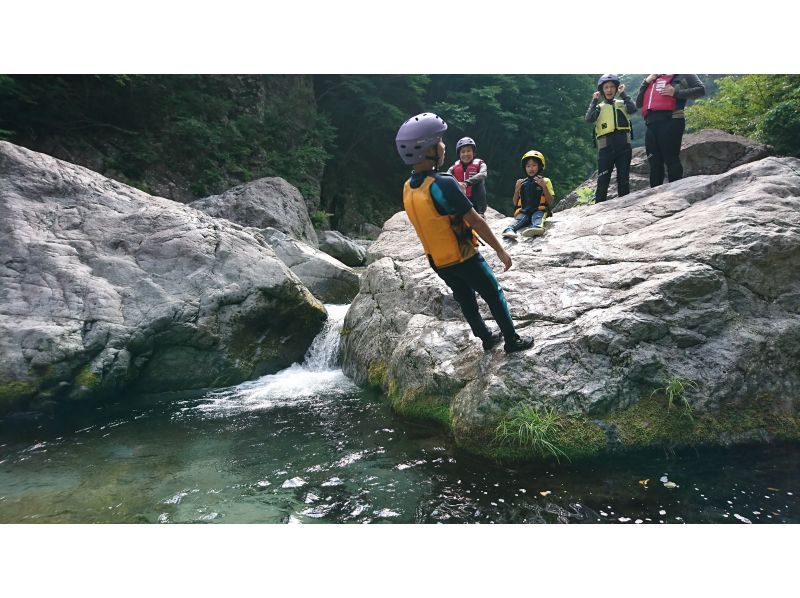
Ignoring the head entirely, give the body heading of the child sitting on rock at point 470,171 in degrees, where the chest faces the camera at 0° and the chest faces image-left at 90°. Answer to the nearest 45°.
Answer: approximately 0°

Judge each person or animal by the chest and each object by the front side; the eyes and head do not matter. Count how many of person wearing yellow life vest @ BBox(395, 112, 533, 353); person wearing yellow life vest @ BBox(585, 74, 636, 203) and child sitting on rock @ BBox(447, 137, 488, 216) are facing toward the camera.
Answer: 2

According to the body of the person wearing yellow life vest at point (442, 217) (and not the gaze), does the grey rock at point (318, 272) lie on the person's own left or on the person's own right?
on the person's own left

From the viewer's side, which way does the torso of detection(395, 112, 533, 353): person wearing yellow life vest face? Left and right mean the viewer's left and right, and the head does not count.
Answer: facing away from the viewer and to the right of the viewer

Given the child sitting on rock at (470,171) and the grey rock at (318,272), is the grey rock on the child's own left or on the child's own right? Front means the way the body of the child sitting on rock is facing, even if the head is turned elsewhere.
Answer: on the child's own right

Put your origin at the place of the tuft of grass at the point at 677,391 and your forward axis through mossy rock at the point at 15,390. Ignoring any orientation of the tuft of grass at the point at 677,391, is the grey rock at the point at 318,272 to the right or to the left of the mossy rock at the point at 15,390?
right

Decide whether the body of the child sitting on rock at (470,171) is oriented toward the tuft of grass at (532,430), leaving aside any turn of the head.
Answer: yes

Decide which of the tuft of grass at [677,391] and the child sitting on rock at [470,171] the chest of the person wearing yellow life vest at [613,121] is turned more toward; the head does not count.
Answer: the tuft of grass

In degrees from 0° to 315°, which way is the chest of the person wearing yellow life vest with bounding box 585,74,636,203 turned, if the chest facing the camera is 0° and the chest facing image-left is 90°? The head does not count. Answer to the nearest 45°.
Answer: approximately 0°

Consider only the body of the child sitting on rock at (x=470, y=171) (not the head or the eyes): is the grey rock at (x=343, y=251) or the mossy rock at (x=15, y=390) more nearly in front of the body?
the mossy rock

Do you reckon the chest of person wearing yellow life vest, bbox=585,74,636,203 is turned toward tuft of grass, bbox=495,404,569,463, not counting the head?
yes
